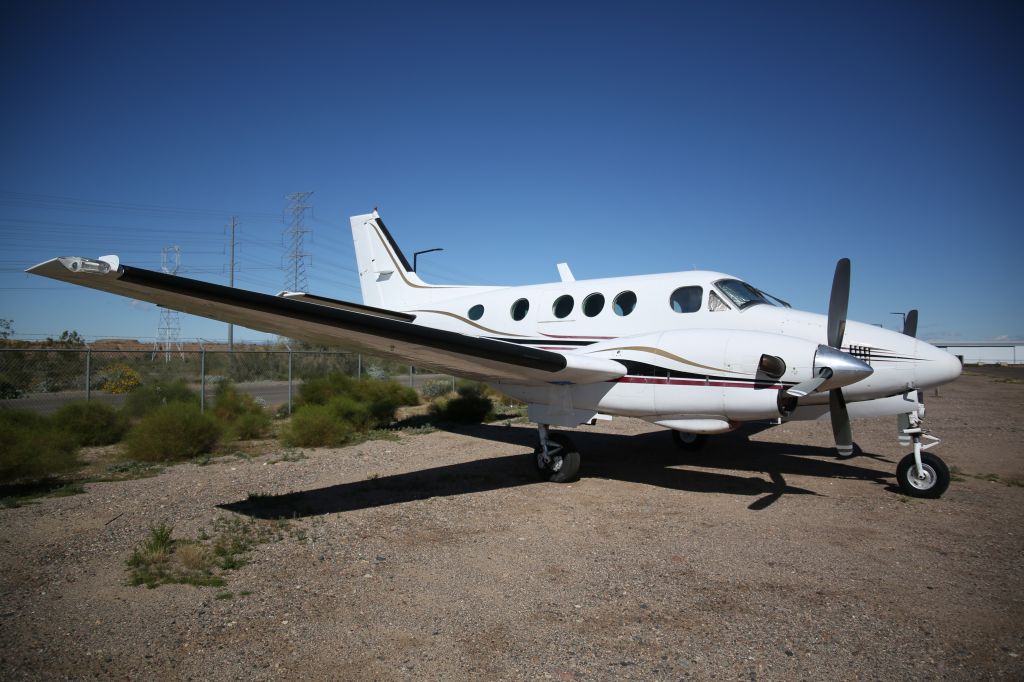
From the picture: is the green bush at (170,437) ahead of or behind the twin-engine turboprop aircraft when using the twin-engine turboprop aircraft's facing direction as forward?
behind

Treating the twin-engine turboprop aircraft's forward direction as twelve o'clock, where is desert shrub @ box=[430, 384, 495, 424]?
The desert shrub is roughly at 7 o'clock from the twin-engine turboprop aircraft.

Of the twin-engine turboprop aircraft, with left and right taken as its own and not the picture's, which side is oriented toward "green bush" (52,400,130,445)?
back

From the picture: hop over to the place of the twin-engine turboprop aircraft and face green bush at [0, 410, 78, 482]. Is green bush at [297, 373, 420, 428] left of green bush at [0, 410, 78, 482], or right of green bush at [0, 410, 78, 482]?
right

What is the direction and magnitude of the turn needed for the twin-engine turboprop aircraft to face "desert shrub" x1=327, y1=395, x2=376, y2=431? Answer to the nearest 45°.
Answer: approximately 180°

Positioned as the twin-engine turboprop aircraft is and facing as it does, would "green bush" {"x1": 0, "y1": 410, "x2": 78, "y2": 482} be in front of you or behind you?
behind

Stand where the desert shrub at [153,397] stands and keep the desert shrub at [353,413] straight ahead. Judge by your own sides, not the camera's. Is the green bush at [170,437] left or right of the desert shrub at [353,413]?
right

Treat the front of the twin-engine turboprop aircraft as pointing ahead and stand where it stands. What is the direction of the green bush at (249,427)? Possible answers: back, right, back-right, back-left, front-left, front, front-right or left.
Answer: back

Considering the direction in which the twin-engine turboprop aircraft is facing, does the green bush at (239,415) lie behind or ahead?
behind

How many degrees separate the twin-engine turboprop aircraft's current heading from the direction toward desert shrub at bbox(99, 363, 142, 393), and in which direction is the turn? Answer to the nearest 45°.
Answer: approximately 180°

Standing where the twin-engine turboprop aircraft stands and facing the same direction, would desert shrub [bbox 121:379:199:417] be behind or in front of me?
behind

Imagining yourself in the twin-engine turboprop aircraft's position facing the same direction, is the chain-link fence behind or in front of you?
behind

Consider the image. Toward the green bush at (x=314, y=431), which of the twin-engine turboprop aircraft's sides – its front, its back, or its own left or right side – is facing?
back

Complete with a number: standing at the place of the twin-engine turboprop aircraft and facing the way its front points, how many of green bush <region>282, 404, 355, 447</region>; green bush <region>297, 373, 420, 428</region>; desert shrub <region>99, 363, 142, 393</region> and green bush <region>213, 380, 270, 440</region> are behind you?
4
